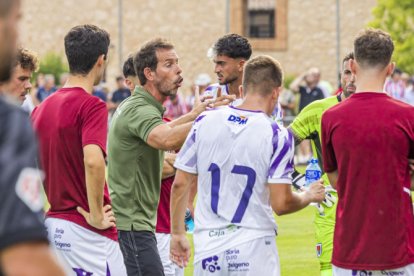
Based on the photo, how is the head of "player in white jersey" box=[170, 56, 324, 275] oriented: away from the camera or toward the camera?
away from the camera

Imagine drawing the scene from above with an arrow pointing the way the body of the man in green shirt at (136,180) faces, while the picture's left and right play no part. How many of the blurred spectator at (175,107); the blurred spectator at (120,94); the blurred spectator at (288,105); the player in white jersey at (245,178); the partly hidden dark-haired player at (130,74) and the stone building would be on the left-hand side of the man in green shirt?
5

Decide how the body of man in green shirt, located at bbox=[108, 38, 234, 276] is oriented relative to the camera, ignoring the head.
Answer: to the viewer's right

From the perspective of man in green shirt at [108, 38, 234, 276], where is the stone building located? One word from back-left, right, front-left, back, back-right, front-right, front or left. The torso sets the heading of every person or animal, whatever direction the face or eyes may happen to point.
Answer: left

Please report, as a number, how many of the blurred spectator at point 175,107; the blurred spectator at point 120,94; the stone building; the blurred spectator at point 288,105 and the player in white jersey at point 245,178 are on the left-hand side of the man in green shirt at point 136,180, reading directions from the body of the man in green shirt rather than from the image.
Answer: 4
